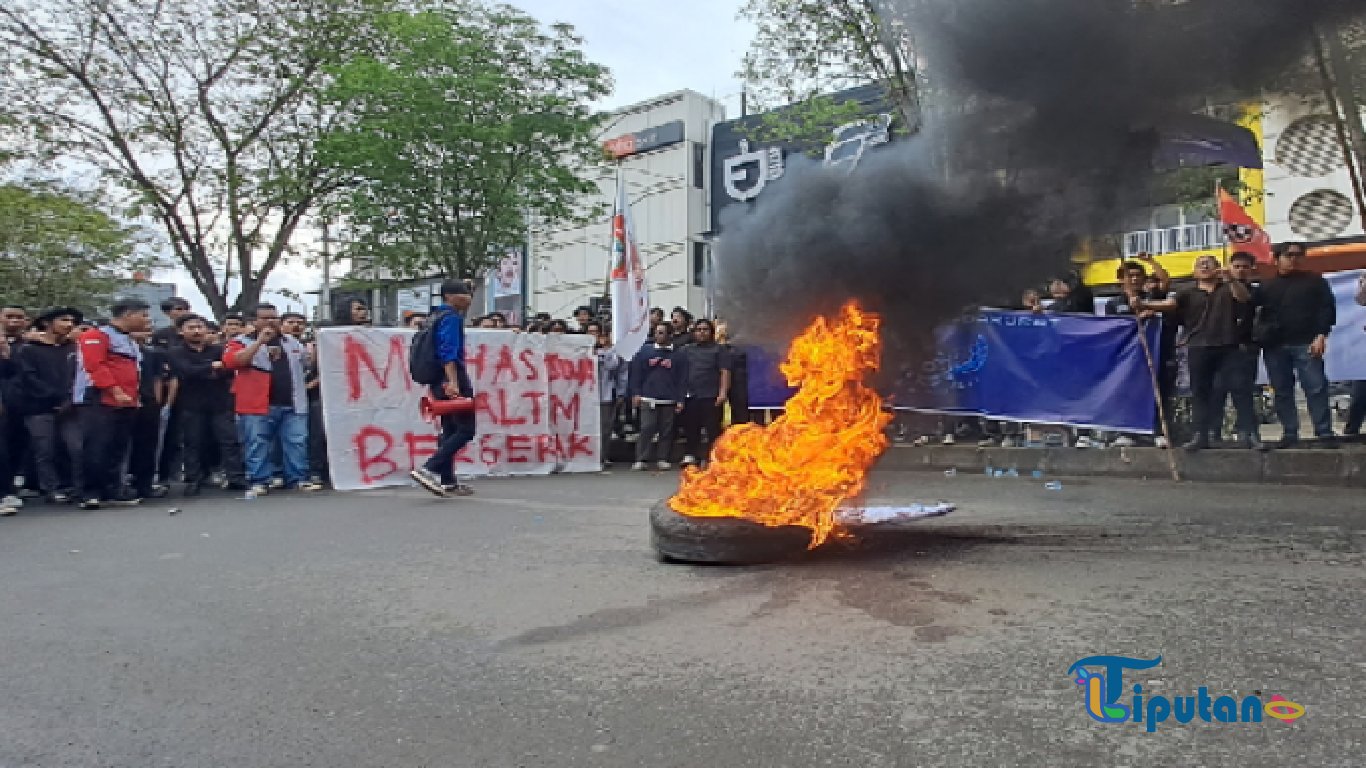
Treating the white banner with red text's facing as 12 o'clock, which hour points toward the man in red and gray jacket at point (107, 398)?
The man in red and gray jacket is roughly at 2 o'clock from the white banner with red text.

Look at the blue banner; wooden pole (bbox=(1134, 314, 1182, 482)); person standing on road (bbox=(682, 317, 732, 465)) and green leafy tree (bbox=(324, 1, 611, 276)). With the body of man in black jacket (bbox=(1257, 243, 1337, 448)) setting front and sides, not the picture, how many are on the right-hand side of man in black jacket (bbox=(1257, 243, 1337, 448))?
4

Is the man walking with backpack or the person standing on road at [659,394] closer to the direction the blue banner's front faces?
the man walking with backpack

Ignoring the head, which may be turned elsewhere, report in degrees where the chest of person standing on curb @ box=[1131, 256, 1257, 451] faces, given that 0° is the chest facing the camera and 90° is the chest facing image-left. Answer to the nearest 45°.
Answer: approximately 0°

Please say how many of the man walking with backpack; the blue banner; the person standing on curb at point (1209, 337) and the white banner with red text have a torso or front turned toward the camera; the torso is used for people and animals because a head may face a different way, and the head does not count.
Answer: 3

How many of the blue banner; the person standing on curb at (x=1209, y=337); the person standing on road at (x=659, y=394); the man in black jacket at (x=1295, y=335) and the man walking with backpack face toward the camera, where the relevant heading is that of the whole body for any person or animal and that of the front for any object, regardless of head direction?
4

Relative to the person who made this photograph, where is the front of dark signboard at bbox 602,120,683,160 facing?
facing the viewer and to the left of the viewer
